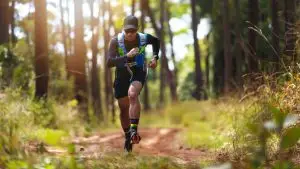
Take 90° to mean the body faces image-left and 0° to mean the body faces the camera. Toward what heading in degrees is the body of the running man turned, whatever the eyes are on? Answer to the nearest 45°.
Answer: approximately 0°

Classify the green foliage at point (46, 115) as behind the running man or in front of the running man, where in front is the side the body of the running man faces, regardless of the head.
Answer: behind
